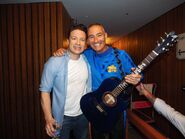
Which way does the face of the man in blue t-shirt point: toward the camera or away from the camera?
toward the camera

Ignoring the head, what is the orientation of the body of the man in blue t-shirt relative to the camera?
toward the camera
